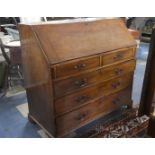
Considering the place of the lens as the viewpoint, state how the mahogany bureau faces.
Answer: facing the viewer and to the right of the viewer
